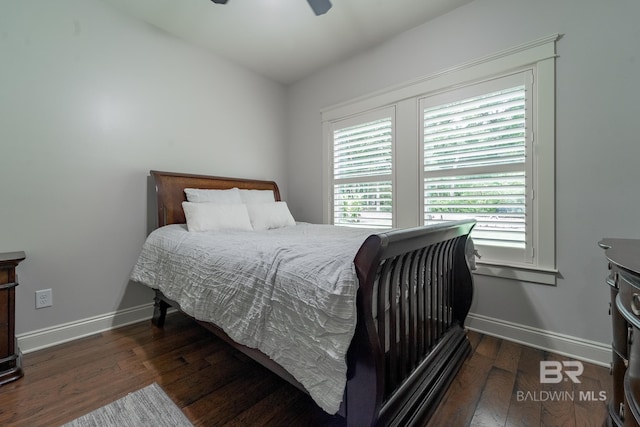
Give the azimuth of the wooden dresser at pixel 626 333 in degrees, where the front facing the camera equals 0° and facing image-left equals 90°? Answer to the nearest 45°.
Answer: approximately 45°

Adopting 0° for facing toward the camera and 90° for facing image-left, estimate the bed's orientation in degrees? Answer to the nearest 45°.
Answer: approximately 315°

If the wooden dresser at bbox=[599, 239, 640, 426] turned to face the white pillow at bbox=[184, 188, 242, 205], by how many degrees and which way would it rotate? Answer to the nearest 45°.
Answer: approximately 45° to its right

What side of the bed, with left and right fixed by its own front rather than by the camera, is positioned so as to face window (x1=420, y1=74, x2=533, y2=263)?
left

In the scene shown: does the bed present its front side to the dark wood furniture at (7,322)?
no

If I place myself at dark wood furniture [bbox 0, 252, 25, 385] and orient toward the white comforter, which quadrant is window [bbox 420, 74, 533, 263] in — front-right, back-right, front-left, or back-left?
front-left

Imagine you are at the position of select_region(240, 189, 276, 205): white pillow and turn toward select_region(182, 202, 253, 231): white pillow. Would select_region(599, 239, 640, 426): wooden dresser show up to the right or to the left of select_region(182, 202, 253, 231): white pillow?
left

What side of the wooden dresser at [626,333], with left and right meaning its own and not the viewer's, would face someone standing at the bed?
front

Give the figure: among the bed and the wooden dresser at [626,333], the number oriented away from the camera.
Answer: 0

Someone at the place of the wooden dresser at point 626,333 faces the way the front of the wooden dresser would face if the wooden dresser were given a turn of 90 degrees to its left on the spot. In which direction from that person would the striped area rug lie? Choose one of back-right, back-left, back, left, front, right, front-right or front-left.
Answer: right

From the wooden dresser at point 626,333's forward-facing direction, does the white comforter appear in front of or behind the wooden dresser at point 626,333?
in front
